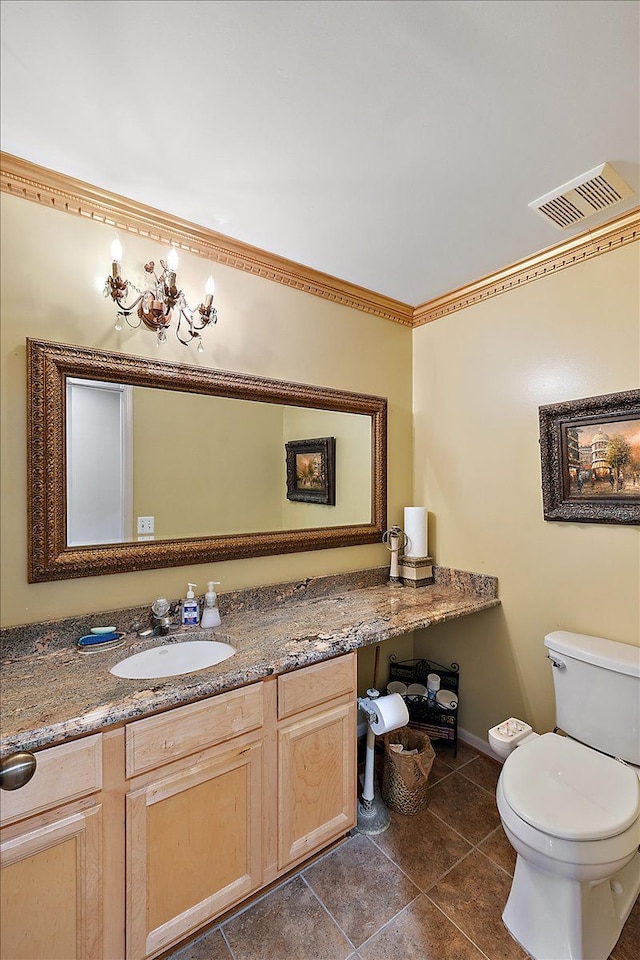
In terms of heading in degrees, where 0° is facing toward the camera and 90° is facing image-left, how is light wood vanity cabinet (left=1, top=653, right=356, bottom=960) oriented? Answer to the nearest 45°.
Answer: approximately 315°

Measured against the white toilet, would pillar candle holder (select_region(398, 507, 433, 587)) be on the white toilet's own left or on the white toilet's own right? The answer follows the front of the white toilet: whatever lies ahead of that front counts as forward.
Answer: on the white toilet's own right

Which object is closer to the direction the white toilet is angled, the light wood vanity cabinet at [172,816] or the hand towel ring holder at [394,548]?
the light wood vanity cabinet

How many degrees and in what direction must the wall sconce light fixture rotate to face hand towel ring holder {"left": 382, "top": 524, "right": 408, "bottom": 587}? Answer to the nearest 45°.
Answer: approximately 45° to its left

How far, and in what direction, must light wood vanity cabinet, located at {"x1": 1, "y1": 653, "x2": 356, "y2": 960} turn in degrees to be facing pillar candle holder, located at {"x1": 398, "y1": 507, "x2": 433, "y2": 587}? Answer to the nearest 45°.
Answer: approximately 90° to its left

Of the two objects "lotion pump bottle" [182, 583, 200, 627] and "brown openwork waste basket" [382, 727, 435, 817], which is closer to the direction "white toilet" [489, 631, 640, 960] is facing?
the lotion pump bottle

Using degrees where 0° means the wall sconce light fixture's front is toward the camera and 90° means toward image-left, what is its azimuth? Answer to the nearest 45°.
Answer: approximately 315°

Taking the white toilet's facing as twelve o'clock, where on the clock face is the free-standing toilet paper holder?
The free-standing toilet paper holder is roughly at 2 o'clock from the white toilet.

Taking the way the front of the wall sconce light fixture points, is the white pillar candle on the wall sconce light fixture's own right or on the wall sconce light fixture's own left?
on the wall sconce light fixture's own left
